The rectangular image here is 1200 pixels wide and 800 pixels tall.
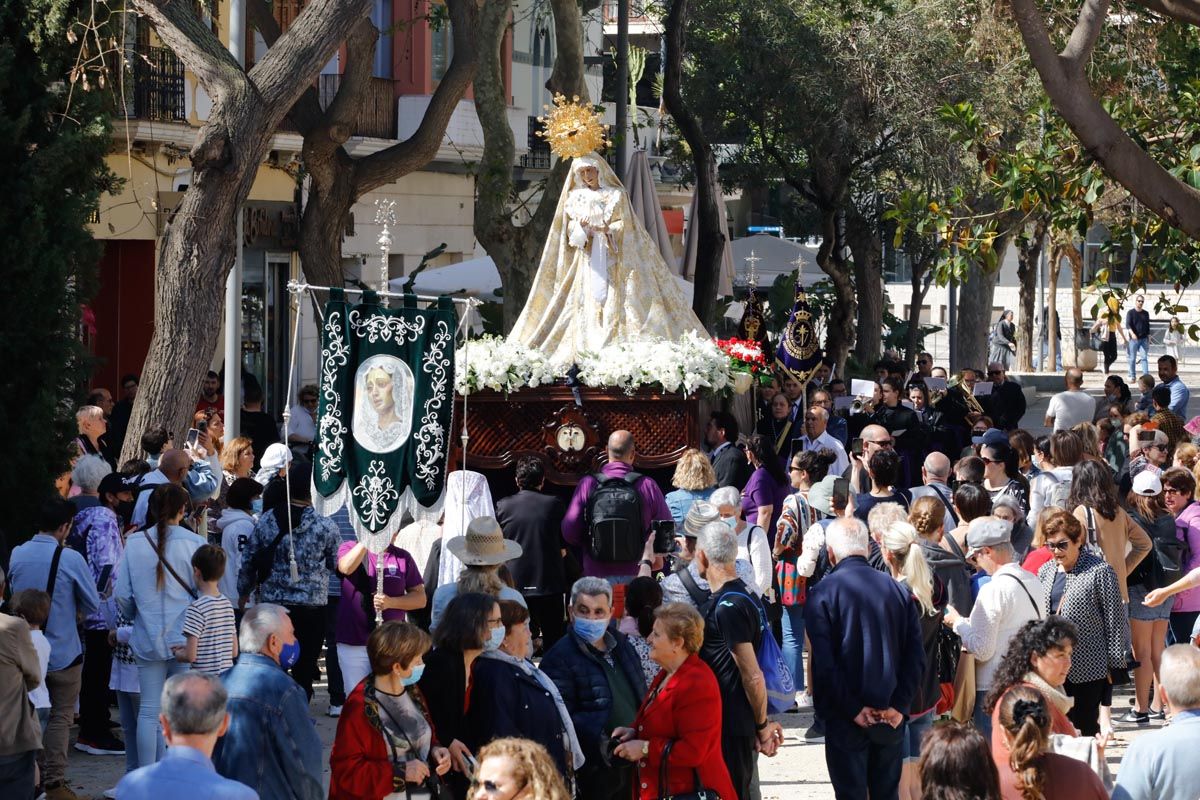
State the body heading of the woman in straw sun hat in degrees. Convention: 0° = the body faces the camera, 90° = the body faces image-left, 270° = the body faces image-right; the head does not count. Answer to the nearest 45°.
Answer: approximately 180°

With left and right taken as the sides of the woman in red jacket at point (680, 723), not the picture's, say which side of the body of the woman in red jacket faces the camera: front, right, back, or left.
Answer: left

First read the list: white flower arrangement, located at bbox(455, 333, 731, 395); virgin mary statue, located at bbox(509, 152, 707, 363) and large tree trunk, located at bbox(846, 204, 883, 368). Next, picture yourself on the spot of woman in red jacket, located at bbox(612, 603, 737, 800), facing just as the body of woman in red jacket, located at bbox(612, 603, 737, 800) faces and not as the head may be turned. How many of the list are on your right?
3

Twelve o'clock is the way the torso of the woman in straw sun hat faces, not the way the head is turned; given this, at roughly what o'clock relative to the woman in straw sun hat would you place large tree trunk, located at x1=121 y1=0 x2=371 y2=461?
The large tree trunk is roughly at 11 o'clock from the woman in straw sun hat.

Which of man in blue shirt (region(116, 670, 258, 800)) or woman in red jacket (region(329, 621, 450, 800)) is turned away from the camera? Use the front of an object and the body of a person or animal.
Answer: the man in blue shirt

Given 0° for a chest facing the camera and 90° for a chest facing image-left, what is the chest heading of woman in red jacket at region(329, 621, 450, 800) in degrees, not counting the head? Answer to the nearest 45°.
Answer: approximately 315°

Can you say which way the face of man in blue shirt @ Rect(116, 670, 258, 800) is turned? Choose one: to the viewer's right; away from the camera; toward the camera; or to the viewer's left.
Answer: away from the camera

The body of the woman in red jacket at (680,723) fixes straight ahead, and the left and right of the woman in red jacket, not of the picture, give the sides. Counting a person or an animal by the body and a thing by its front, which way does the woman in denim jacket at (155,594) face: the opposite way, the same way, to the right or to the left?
to the right

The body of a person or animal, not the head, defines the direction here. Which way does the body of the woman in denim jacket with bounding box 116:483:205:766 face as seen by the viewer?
away from the camera

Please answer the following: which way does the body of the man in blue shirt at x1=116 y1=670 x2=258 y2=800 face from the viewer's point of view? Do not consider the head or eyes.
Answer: away from the camera
